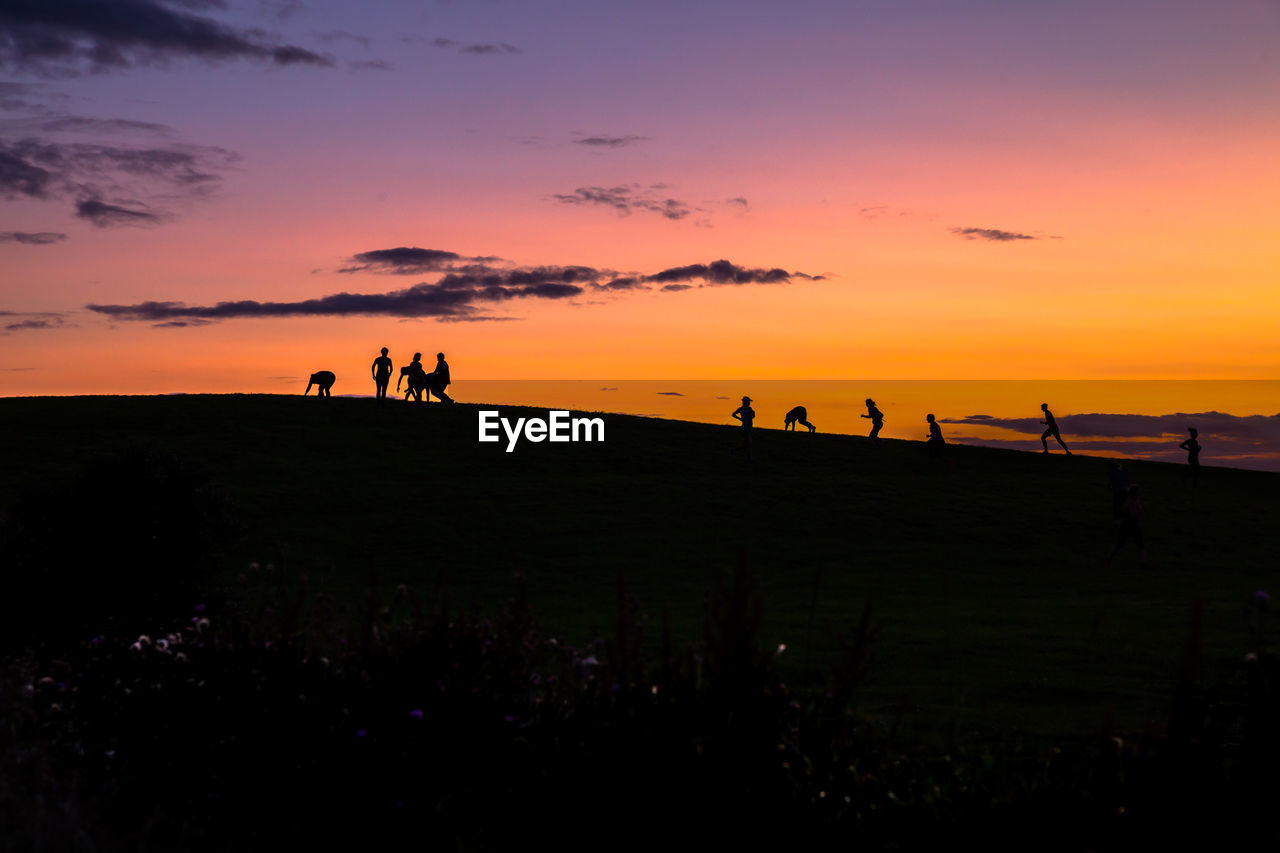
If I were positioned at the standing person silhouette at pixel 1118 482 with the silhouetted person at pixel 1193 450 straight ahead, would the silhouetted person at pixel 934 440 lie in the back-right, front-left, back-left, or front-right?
front-left

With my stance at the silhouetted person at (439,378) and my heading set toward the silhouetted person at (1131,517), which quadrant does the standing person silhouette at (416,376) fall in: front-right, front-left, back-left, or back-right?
back-right

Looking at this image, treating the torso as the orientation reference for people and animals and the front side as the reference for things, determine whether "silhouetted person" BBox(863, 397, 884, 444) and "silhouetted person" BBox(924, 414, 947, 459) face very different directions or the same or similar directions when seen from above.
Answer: same or similar directions
